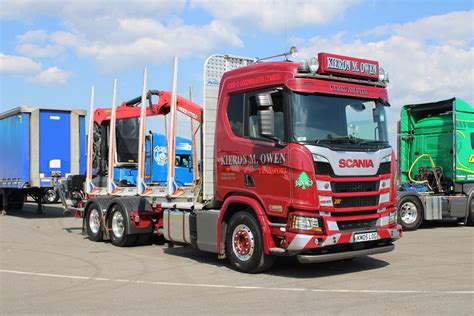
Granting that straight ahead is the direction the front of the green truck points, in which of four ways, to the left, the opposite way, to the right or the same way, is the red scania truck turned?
to the right

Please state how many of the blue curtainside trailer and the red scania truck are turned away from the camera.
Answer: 0

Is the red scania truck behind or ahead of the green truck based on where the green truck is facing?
behind

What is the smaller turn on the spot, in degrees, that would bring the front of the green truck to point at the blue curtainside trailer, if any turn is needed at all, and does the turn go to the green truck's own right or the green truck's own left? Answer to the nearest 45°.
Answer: approximately 135° to the green truck's own left

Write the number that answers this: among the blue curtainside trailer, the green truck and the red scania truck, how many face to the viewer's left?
0

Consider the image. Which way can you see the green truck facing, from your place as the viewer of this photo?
facing away from the viewer and to the right of the viewer

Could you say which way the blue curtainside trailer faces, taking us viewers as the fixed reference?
facing the viewer and to the right of the viewer

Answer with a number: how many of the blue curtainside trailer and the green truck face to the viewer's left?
0

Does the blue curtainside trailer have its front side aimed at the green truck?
yes

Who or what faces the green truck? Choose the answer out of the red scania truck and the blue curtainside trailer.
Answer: the blue curtainside trailer

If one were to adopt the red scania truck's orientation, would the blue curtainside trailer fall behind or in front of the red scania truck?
behind

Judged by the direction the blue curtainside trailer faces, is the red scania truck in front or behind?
in front

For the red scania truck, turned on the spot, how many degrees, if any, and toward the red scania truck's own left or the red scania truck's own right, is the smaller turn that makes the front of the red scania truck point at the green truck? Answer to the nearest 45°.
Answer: approximately 90° to the red scania truck's own left
